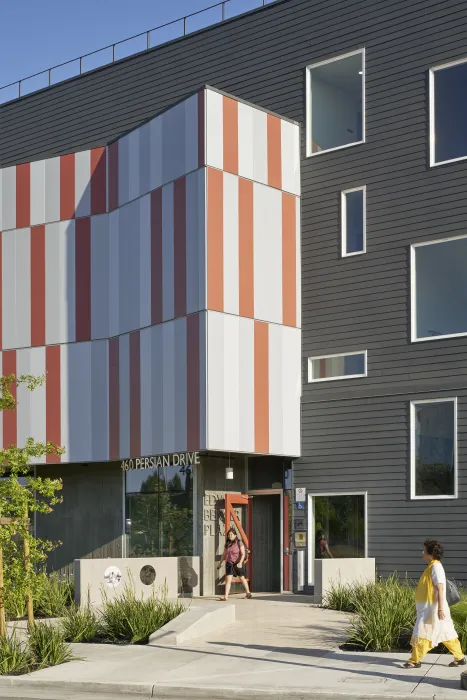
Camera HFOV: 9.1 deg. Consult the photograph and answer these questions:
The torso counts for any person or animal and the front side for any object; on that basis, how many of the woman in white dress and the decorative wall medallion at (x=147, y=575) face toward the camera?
1

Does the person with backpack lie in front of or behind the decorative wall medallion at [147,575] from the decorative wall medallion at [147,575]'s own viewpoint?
behind

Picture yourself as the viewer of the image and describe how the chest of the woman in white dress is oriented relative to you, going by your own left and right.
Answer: facing to the left of the viewer

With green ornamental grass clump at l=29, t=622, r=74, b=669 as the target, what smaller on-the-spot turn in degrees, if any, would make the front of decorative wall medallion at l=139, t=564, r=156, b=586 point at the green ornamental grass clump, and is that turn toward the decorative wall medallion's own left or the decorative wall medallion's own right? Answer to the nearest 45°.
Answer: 0° — it already faces it

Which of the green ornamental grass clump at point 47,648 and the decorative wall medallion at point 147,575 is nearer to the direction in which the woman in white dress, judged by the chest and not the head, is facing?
the green ornamental grass clump

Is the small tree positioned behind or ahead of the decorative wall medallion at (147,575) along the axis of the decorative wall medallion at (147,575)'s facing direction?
ahead

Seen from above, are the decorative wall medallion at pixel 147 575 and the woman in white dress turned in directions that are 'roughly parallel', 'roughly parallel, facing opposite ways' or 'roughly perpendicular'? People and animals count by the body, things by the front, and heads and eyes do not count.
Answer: roughly perpendicular

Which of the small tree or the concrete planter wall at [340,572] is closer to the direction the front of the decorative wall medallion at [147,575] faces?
the small tree

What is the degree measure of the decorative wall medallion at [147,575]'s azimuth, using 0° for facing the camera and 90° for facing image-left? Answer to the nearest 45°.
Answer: approximately 0°

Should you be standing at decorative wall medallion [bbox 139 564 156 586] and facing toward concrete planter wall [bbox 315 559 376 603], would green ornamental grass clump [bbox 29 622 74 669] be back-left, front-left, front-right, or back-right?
back-right

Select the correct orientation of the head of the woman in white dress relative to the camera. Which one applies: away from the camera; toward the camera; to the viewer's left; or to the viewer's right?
to the viewer's left
